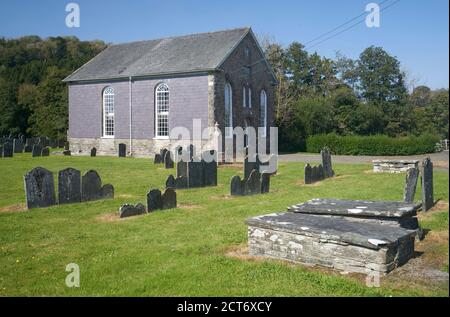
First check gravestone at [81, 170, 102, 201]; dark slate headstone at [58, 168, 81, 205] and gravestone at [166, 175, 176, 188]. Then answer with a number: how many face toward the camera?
3

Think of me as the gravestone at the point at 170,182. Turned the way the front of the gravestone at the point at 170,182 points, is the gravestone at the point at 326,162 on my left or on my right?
on my left

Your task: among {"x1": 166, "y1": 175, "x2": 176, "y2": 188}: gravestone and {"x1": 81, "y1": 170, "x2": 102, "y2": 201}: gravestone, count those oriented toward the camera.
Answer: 2

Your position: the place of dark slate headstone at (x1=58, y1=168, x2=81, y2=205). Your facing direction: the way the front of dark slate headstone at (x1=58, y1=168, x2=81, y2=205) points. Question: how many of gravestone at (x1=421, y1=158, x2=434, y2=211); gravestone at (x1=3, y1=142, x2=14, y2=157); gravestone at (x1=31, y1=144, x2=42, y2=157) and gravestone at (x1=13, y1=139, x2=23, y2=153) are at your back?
3

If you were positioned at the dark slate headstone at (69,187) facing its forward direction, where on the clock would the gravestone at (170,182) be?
The gravestone is roughly at 8 o'clock from the dark slate headstone.

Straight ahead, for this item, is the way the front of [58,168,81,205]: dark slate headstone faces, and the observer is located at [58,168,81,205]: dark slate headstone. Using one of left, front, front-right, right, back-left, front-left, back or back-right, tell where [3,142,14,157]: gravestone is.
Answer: back

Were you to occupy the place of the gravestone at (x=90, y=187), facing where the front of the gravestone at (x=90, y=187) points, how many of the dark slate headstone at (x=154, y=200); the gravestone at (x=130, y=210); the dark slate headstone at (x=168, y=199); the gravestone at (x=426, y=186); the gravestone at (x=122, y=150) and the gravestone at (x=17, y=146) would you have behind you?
2

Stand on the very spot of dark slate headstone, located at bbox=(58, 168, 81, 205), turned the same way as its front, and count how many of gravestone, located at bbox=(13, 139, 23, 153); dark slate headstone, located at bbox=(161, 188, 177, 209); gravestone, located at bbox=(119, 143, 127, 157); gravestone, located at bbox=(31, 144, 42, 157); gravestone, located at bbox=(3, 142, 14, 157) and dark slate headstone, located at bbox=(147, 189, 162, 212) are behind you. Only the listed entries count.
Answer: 4

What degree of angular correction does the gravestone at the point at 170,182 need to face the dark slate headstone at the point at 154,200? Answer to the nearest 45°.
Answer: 0° — it already faces it

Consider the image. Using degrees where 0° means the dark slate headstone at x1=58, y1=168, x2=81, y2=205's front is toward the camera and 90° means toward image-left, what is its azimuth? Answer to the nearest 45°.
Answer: approximately 0°

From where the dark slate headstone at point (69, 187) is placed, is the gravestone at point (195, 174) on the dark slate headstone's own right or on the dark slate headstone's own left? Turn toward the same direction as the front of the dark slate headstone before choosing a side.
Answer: on the dark slate headstone's own left
